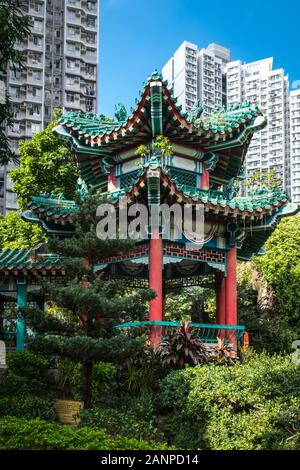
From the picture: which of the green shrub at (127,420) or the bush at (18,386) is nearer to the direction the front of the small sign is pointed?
the green shrub

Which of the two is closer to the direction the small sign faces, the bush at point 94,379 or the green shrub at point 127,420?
the green shrub

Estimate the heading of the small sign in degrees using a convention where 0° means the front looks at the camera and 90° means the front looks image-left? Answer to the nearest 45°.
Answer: approximately 0°

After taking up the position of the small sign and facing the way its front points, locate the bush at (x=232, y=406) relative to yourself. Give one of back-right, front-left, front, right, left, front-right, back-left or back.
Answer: front-left
